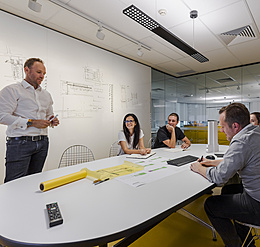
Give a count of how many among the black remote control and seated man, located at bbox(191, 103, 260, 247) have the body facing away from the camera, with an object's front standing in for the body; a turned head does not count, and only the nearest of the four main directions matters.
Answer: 1

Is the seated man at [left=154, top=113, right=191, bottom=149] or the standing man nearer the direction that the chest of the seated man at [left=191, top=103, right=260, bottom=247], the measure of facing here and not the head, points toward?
the standing man

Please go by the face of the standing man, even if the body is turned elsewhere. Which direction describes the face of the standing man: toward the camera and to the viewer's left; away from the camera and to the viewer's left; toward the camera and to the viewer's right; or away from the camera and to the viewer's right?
toward the camera and to the viewer's right

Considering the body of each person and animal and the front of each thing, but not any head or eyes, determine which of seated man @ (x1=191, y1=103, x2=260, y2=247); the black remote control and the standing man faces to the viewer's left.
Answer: the seated man

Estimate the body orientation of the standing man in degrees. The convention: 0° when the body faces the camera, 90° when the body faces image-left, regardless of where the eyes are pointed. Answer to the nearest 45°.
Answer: approximately 315°

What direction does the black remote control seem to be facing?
away from the camera

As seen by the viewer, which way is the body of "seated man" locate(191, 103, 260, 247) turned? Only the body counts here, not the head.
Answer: to the viewer's left

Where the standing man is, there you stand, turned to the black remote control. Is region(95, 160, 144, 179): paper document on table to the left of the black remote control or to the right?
left

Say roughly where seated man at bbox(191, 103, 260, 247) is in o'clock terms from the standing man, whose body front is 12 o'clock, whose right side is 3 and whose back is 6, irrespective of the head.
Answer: The seated man is roughly at 12 o'clock from the standing man.

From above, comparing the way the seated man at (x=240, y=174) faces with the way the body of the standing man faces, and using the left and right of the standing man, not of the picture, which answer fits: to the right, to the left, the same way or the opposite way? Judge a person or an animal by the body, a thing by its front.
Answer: the opposite way

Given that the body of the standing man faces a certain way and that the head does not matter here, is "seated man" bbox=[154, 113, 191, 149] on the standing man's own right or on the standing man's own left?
on the standing man's own left

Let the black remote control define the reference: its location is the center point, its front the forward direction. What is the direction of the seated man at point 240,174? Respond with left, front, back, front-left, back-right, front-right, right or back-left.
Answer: right

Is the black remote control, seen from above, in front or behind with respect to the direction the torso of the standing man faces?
in front
